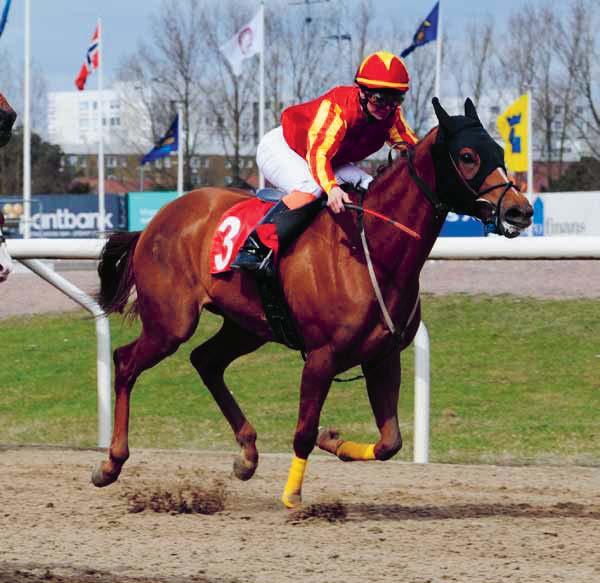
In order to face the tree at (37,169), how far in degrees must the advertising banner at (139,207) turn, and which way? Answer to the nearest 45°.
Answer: approximately 180°

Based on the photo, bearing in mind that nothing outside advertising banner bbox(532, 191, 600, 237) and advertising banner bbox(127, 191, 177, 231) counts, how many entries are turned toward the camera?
2

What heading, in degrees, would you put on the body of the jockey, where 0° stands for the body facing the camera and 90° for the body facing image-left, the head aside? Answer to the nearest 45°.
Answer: approximately 315°

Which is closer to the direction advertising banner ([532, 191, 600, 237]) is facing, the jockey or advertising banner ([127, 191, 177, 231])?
the jockey

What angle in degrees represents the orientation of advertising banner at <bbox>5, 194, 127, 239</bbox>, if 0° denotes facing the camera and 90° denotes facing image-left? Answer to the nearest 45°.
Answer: approximately 0°

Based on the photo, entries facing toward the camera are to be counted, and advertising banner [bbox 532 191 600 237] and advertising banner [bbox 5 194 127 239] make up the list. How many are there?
2
